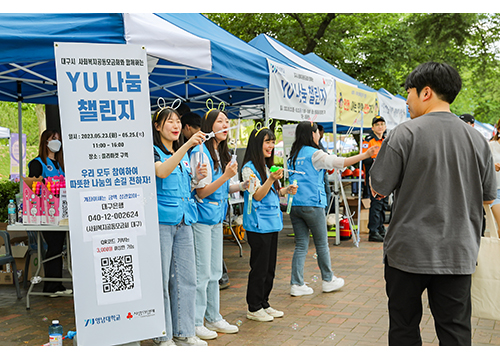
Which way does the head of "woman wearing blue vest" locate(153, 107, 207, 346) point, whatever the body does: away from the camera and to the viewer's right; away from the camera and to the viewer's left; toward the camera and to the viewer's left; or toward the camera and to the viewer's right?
toward the camera and to the viewer's right

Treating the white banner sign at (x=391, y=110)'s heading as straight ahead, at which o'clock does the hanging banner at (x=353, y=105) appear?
The hanging banner is roughly at 2 o'clock from the white banner sign.

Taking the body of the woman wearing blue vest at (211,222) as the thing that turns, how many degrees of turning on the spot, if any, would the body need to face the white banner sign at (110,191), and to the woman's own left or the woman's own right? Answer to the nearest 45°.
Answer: approximately 90° to the woman's own right

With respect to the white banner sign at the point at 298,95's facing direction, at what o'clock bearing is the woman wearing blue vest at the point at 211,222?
The woman wearing blue vest is roughly at 2 o'clock from the white banner sign.

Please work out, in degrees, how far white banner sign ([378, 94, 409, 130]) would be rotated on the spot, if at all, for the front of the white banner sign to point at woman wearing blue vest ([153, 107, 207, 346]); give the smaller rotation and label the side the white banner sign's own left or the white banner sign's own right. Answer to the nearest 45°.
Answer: approximately 45° to the white banner sign's own right

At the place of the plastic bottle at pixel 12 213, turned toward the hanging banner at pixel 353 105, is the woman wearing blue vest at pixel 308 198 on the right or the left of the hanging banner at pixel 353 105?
right

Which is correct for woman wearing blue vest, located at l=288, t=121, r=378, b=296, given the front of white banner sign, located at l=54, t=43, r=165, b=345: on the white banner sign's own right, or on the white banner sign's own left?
on the white banner sign's own left

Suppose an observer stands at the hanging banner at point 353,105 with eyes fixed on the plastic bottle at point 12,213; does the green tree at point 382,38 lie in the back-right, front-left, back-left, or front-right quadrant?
back-right

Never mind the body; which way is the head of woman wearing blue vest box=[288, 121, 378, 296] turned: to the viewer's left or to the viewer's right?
to the viewer's right

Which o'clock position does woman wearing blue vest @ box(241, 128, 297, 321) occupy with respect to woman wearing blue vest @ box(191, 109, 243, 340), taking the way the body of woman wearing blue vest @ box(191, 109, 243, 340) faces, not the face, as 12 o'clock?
woman wearing blue vest @ box(241, 128, 297, 321) is roughly at 9 o'clock from woman wearing blue vest @ box(191, 109, 243, 340).
